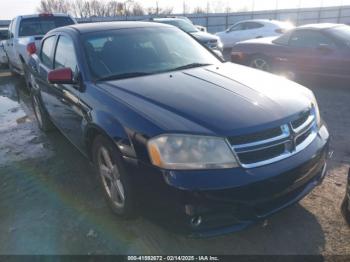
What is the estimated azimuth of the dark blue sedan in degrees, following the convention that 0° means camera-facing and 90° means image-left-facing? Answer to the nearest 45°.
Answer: approximately 315°

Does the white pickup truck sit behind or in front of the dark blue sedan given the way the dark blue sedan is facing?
behind
